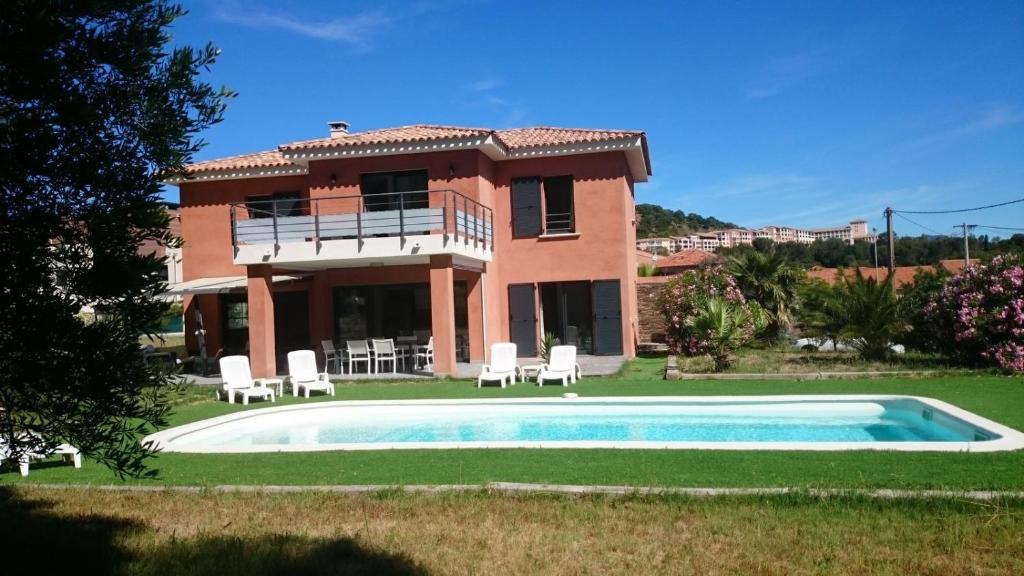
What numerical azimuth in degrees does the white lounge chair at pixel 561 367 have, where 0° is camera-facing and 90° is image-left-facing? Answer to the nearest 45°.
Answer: approximately 45°

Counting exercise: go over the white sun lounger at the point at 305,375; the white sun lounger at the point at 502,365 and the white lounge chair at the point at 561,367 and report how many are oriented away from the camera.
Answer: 0

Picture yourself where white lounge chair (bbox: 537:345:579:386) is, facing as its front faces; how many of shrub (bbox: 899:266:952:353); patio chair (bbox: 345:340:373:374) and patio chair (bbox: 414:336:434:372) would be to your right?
2

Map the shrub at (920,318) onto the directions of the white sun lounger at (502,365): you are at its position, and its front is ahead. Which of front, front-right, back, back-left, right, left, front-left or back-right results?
back-left

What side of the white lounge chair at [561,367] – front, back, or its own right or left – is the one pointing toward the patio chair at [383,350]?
right

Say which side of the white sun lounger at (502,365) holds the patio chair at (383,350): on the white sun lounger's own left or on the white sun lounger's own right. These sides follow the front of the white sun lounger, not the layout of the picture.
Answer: on the white sun lounger's own right

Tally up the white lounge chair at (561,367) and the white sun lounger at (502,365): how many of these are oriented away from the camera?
0

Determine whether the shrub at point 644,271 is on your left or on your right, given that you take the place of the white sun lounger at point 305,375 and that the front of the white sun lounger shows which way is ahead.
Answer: on your left

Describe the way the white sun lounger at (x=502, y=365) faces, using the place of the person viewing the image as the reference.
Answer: facing the viewer and to the left of the viewer

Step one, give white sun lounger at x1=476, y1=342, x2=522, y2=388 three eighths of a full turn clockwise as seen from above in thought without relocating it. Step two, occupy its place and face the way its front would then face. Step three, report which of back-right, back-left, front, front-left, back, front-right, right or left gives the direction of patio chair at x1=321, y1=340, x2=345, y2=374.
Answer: front-left

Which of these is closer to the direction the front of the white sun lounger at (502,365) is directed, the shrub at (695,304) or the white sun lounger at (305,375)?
the white sun lounger

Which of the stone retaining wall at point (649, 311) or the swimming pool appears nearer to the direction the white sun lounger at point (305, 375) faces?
the swimming pool

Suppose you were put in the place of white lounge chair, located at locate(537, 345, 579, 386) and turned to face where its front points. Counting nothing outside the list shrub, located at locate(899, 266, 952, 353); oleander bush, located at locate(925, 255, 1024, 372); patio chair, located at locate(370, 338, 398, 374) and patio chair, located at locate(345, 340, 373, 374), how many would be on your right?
2

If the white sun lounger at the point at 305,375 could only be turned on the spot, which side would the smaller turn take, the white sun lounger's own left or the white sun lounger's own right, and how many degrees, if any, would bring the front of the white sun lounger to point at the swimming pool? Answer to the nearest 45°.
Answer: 0° — it already faces it

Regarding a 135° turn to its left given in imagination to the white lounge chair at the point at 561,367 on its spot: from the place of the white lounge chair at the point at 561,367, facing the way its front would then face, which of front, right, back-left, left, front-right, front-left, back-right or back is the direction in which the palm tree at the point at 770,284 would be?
front-left

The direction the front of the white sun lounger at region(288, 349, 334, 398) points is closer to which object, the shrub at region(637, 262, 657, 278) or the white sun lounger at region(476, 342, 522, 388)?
the white sun lounger
